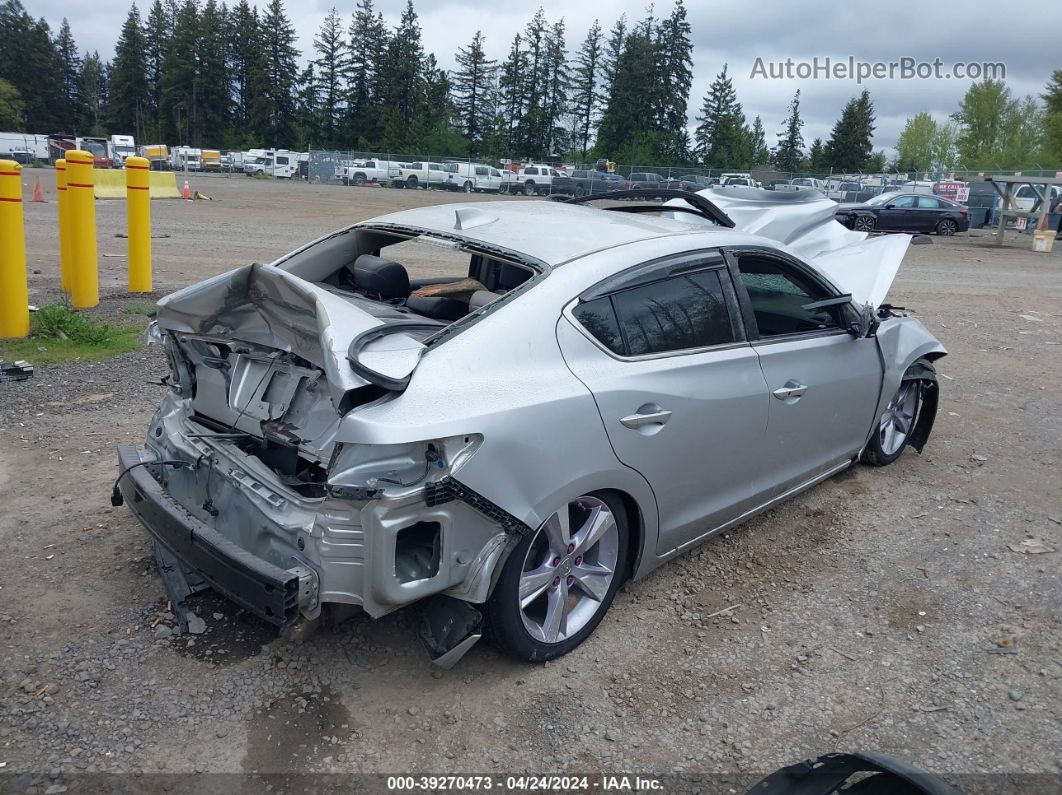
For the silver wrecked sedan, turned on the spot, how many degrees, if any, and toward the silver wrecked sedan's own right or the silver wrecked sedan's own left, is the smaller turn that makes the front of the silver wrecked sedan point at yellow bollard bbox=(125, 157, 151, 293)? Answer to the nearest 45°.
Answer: approximately 90° to the silver wrecked sedan's own left

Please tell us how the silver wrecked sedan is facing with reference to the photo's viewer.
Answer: facing away from the viewer and to the right of the viewer

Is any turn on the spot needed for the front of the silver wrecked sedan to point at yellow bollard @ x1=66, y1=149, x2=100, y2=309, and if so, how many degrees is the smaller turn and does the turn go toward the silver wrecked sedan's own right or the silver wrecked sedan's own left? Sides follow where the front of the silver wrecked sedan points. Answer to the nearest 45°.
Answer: approximately 90° to the silver wrecked sedan's own left

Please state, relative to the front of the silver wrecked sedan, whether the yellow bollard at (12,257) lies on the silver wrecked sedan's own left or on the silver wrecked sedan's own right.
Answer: on the silver wrecked sedan's own left

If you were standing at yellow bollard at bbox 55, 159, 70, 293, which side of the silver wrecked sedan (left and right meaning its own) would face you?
left
